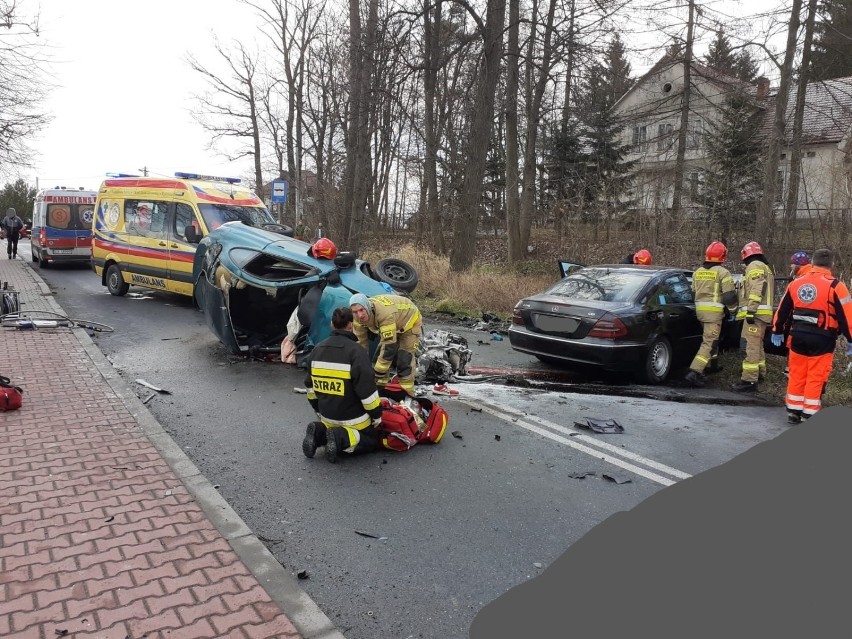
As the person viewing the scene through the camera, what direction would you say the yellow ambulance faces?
facing the viewer and to the right of the viewer

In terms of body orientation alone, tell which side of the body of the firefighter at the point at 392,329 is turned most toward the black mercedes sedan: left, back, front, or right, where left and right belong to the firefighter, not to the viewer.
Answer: back

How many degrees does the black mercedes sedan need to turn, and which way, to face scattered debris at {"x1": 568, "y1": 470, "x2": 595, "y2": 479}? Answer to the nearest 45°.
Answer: approximately 135° to its right

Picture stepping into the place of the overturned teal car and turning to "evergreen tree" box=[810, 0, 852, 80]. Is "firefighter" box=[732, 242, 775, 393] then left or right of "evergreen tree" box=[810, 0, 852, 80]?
right

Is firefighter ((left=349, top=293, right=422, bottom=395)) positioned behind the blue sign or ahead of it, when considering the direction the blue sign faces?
ahead

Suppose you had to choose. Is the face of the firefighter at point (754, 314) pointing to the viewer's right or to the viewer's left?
to the viewer's left

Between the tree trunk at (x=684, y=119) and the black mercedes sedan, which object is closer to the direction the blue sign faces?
the black mercedes sedan

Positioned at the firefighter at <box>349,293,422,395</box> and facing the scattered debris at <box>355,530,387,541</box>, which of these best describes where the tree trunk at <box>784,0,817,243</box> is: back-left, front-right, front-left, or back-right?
back-left

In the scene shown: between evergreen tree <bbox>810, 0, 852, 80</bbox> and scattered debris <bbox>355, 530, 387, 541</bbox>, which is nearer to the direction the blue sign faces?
the scattered debris

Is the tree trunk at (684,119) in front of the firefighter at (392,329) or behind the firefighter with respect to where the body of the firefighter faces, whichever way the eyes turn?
behind

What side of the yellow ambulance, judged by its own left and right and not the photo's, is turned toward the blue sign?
left

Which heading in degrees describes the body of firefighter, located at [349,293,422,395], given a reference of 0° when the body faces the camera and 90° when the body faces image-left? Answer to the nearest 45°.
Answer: approximately 45°
